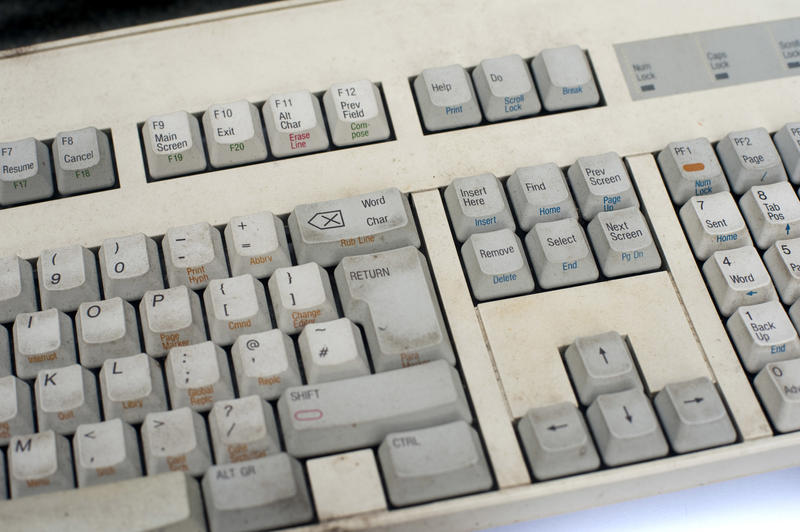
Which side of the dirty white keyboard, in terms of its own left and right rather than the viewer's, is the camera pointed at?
front
